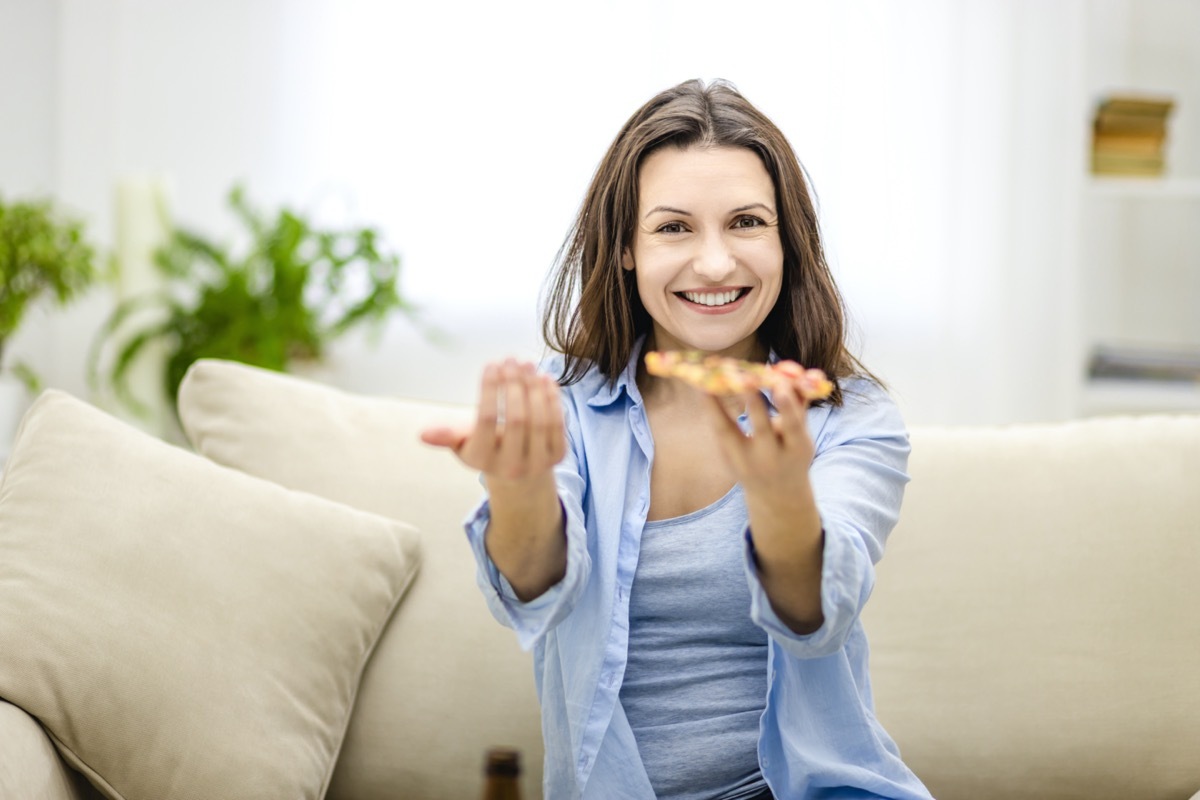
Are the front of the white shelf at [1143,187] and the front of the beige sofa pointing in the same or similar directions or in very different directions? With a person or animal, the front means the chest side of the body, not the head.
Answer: same or similar directions

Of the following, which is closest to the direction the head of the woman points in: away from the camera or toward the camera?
toward the camera

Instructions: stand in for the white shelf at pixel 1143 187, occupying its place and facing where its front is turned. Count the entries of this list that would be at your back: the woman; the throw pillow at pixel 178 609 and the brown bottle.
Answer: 0

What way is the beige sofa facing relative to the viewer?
toward the camera

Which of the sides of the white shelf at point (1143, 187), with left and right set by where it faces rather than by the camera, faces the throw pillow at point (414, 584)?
front

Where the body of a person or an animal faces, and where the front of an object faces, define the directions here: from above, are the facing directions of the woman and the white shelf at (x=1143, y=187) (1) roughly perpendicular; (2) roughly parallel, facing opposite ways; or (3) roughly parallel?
roughly parallel

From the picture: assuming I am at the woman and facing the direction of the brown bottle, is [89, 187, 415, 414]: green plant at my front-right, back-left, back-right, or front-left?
back-right

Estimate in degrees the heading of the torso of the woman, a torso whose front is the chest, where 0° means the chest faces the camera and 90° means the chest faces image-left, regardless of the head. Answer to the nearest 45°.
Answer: approximately 0°

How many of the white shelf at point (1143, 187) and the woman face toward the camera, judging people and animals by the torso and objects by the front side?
2

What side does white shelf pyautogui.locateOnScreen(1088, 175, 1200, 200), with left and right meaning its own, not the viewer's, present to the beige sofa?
front

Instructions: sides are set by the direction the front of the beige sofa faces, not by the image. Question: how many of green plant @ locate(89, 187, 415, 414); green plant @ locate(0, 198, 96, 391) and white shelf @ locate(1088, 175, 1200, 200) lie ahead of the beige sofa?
0

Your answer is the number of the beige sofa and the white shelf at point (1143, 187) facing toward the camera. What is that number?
2
